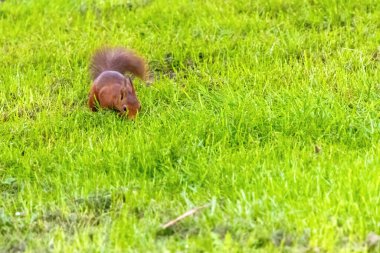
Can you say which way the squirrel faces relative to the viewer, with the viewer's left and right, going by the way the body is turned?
facing the viewer and to the right of the viewer

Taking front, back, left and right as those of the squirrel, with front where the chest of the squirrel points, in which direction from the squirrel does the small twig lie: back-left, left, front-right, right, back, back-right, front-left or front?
front-right
